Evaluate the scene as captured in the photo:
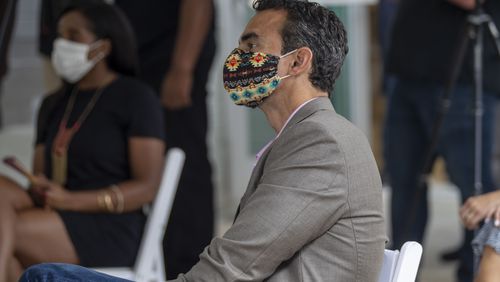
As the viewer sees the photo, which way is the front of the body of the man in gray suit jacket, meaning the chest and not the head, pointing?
to the viewer's left

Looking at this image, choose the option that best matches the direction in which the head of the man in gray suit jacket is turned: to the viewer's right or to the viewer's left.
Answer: to the viewer's left

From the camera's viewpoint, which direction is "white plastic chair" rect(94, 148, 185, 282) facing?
to the viewer's left

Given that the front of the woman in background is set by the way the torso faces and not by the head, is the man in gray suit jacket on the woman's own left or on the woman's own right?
on the woman's own left

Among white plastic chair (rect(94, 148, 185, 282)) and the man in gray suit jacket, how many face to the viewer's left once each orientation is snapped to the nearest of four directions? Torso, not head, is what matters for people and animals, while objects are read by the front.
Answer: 2
